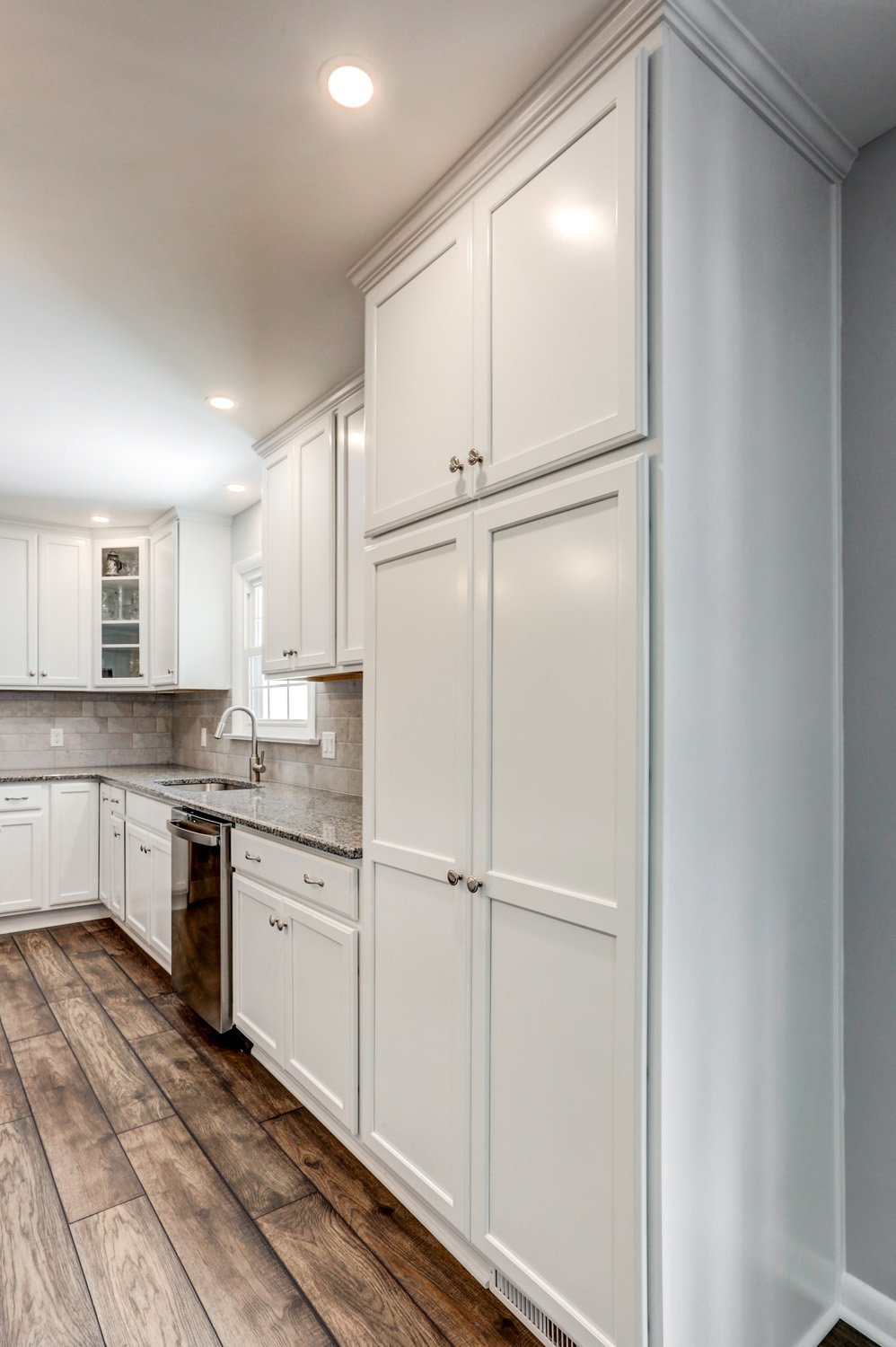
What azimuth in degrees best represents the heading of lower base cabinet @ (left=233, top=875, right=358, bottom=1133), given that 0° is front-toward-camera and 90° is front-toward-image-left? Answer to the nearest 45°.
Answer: approximately 45°

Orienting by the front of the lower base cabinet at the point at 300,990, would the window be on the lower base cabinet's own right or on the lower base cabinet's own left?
on the lower base cabinet's own right

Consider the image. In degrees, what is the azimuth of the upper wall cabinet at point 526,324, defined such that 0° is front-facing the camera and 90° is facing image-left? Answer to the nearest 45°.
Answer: approximately 45°

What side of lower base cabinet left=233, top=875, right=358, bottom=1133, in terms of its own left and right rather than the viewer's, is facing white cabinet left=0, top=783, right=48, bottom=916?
right

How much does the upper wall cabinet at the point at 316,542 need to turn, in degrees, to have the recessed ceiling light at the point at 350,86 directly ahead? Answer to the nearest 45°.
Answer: approximately 45° to its left
